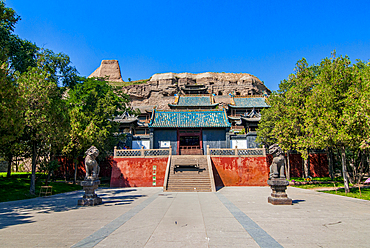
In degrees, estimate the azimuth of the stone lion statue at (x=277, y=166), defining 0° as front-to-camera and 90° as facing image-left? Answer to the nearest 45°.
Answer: approximately 45°

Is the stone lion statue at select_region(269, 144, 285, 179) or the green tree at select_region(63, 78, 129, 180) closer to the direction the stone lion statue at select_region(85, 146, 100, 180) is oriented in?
the stone lion statue

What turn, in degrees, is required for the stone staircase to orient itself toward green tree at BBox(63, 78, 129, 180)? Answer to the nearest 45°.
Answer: approximately 90° to its right

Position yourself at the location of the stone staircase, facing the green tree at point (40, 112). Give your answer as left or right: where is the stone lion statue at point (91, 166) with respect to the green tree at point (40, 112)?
left

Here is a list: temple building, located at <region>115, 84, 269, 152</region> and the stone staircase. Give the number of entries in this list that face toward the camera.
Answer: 2

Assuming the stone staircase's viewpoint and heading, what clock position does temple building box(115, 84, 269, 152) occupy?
The temple building is roughly at 6 o'clock from the stone staircase.

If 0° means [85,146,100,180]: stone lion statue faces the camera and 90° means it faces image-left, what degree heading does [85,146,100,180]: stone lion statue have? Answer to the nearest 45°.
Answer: approximately 315°
